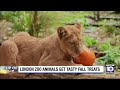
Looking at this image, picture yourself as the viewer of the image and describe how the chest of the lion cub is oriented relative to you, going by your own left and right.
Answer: facing to the right of the viewer

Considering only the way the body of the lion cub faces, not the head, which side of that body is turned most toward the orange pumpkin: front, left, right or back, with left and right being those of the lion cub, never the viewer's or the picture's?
front
